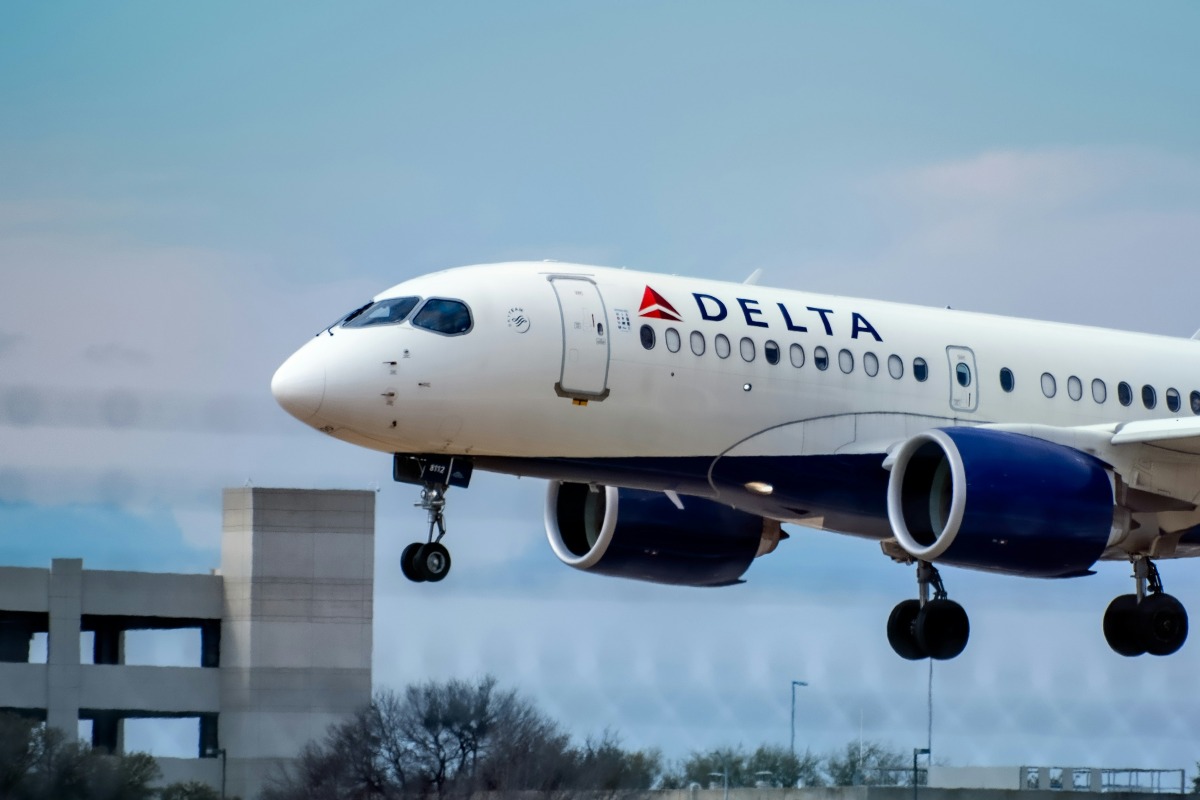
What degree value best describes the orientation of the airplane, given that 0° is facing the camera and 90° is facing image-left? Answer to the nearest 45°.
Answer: approximately 45°
